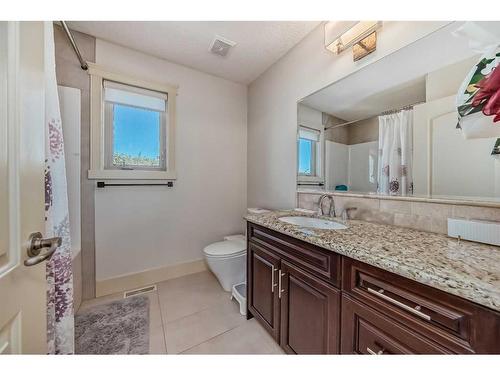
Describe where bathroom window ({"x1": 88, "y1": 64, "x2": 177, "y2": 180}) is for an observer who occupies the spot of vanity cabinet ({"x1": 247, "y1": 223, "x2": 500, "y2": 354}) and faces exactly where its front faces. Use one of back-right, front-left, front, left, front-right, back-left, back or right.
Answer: front-right

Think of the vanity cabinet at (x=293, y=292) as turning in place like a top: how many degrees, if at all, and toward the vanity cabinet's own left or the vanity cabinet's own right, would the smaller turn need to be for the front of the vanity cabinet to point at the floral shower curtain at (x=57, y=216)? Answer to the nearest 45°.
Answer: approximately 45° to the vanity cabinet's own right

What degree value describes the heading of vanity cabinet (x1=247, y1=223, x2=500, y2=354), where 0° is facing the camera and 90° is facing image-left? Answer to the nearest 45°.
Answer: approximately 45°

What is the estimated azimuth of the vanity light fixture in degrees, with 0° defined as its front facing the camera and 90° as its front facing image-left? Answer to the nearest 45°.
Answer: approximately 45°
